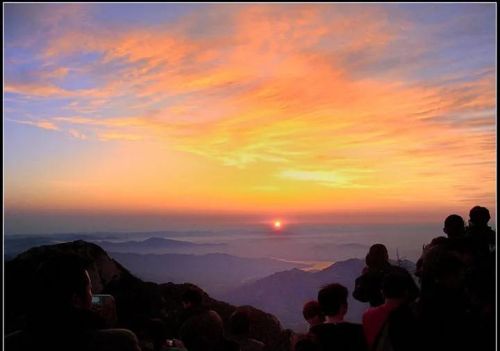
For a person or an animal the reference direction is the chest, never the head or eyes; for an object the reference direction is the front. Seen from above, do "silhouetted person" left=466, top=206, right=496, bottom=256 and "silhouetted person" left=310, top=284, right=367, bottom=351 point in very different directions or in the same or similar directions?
same or similar directions

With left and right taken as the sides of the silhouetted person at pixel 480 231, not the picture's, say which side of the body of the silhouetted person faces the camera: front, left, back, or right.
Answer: back

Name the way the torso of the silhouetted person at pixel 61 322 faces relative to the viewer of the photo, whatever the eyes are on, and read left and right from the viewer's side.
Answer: facing away from the viewer and to the right of the viewer

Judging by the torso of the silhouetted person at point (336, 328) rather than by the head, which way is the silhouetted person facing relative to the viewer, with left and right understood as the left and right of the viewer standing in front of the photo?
facing away from the viewer

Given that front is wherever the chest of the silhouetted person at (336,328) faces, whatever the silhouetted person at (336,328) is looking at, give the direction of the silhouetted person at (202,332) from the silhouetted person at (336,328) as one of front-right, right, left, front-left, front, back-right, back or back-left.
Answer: front-left

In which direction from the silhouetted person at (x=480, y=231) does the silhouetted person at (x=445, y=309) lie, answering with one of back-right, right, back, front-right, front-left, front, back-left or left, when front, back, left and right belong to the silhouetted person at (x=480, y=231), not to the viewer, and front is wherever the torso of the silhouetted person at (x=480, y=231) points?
back

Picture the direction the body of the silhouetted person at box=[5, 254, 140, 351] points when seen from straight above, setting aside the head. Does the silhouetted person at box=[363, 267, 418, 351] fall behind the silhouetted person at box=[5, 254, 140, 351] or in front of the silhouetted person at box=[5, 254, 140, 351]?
in front

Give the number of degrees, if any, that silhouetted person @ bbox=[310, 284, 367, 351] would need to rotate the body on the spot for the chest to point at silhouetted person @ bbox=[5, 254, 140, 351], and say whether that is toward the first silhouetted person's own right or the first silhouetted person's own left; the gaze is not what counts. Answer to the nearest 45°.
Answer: approximately 135° to the first silhouetted person's own left

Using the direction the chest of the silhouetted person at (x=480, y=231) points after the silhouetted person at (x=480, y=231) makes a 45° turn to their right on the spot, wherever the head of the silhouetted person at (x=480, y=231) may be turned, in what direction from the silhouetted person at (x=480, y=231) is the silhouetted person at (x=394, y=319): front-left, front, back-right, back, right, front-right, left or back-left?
back-right

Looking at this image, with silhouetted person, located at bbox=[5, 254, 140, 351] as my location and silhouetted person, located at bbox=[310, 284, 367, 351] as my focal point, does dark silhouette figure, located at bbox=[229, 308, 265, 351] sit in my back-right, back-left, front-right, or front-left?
front-left

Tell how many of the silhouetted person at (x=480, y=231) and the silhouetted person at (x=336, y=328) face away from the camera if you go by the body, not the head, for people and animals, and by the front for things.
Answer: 2
